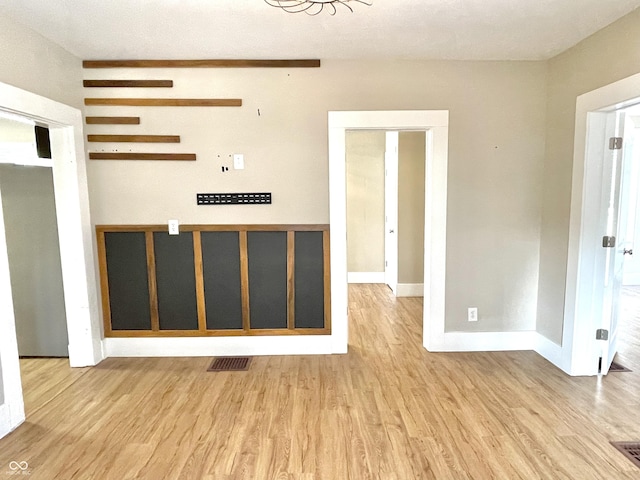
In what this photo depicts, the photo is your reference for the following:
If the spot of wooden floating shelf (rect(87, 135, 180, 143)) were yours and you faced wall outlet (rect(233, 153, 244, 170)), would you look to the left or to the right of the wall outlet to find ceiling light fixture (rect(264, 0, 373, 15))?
right

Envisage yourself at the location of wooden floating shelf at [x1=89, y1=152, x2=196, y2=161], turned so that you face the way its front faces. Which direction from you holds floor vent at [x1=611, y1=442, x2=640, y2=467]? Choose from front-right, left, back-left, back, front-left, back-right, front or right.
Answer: front-left

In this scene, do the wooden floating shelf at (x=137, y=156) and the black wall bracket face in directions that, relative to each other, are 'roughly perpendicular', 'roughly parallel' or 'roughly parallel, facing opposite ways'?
roughly parallel

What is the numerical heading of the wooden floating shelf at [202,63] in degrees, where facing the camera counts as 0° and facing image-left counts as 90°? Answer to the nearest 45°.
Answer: approximately 0°

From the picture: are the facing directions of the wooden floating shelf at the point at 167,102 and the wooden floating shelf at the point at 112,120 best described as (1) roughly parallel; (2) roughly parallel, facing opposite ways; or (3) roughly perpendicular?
roughly parallel

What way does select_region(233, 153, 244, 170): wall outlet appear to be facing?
toward the camera

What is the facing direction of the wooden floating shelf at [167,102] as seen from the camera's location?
facing the viewer

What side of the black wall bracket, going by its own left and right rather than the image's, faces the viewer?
front

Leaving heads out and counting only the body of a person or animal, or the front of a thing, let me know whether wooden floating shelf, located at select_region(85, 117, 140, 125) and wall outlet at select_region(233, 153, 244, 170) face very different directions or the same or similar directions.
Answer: same or similar directions

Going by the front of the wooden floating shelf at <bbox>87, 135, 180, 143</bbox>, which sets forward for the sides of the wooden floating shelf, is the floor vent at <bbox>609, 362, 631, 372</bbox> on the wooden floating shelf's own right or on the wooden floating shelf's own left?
on the wooden floating shelf's own left
